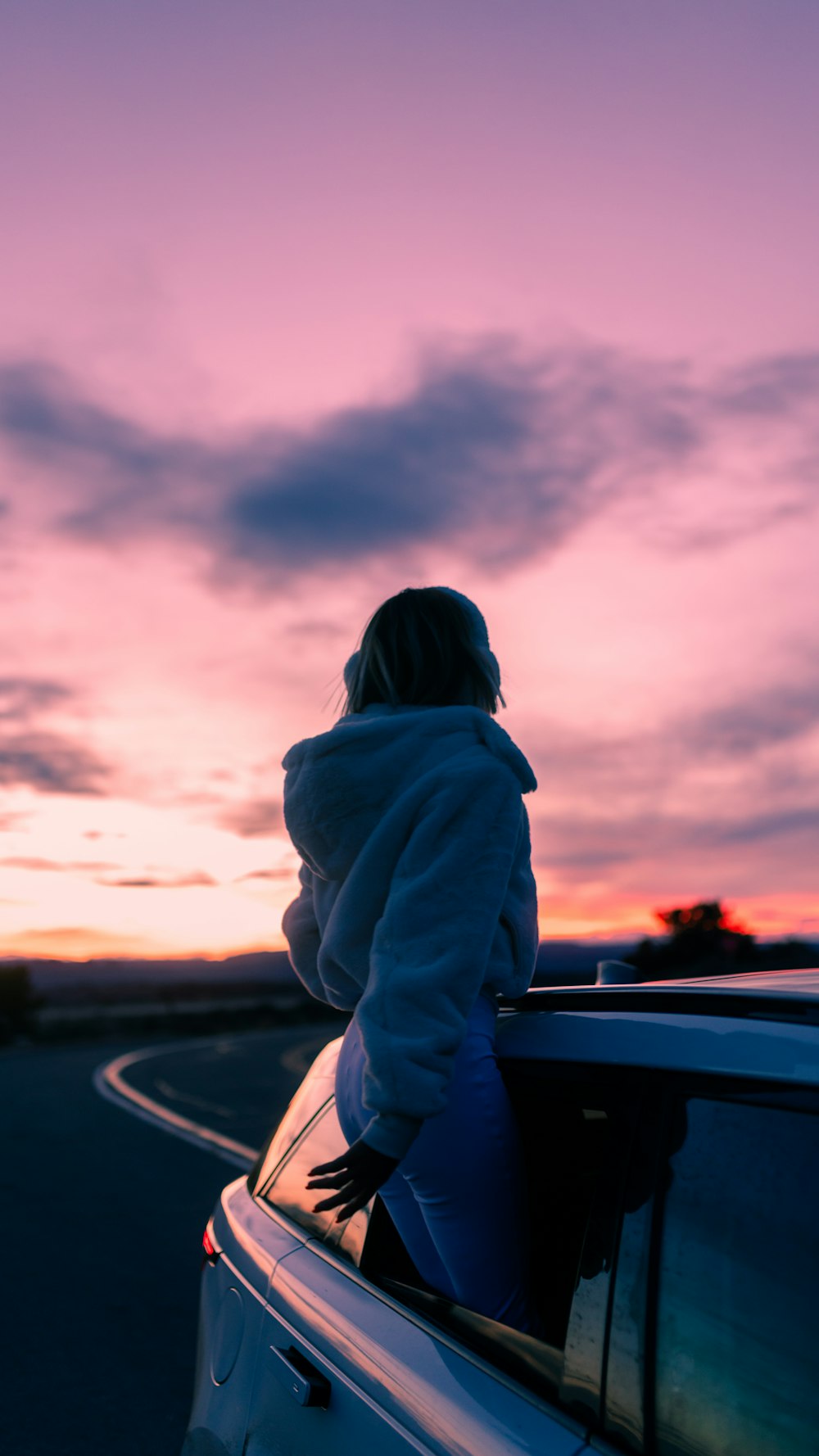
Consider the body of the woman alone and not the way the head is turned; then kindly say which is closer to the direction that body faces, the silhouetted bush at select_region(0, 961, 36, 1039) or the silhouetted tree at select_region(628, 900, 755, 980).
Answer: the silhouetted tree

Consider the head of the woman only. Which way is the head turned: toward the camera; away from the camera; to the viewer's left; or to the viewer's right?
away from the camera

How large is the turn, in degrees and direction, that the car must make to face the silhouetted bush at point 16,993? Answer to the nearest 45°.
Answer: approximately 180°

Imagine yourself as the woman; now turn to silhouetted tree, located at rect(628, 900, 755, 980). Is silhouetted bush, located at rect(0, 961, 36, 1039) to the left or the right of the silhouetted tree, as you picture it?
left

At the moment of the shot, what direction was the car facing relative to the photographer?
facing the viewer and to the right of the viewer

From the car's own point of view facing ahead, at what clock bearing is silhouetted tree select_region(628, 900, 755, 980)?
The silhouetted tree is roughly at 8 o'clock from the car.

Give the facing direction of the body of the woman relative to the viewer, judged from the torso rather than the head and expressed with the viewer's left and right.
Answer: facing away from the viewer and to the right of the viewer

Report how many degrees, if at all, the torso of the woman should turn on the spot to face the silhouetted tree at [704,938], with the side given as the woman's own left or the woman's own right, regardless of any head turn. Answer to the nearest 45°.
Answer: approximately 45° to the woman's own left
